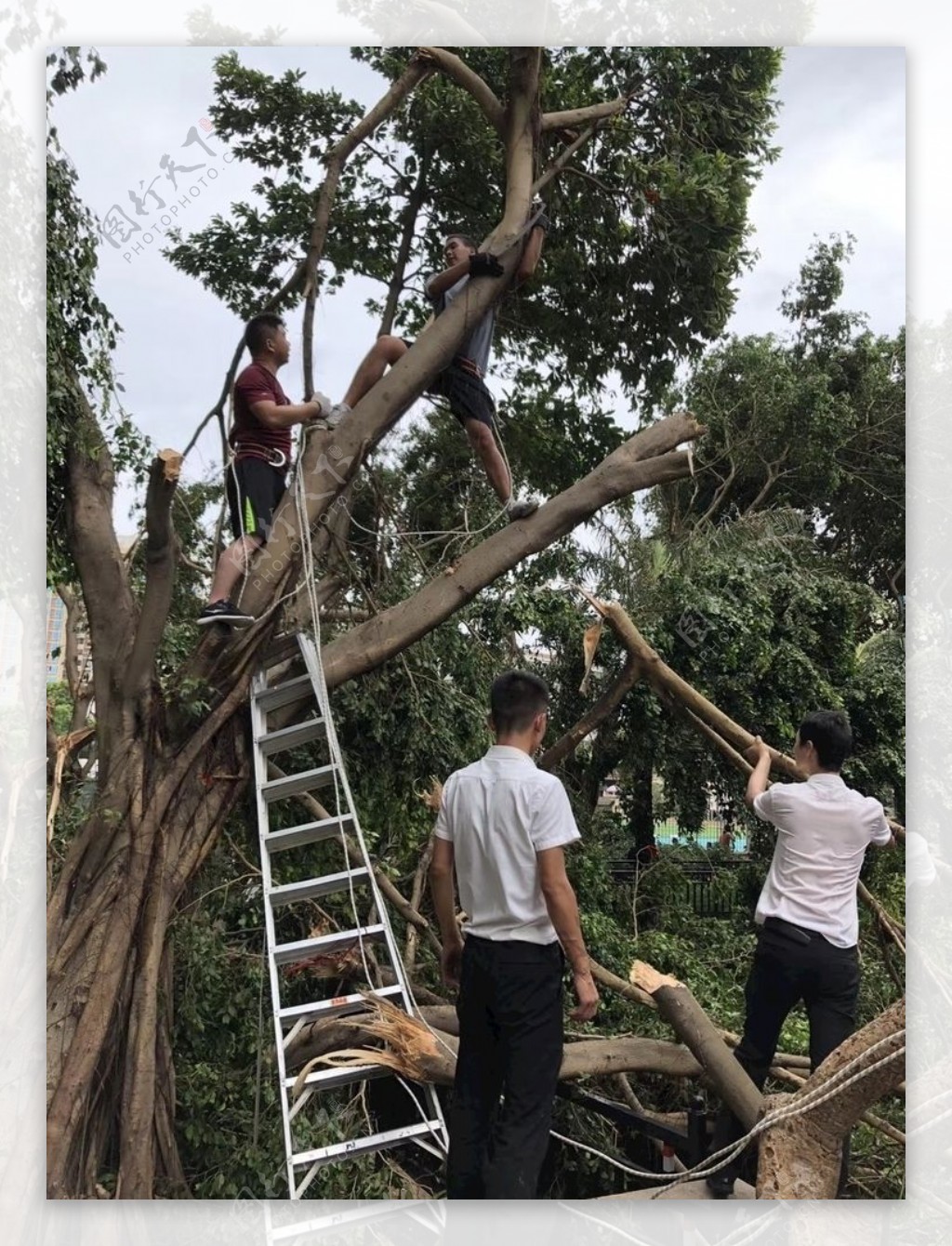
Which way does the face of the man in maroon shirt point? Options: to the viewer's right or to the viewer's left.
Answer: to the viewer's right

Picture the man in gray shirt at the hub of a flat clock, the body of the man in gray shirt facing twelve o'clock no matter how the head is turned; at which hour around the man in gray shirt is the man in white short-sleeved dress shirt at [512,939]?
The man in white short-sleeved dress shirt is roughly at 12 o'clock from the man in gray shirt.

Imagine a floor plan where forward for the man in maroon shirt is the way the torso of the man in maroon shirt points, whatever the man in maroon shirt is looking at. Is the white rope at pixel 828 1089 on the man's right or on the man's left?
on the man's right

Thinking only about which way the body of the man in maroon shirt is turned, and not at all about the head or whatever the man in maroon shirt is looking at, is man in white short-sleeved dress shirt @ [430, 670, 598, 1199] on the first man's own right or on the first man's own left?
on the first man's own right

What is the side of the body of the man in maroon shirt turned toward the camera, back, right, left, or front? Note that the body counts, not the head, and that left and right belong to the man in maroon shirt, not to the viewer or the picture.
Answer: right

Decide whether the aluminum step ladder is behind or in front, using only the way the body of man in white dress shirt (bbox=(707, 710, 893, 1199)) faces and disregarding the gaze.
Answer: in front

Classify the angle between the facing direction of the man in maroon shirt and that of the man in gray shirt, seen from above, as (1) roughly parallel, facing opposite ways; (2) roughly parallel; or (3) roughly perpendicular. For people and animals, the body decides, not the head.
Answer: roughly perpendicular

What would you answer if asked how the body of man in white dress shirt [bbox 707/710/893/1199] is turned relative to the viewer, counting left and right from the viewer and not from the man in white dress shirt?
facing away from the viewer and to the left of the viewer

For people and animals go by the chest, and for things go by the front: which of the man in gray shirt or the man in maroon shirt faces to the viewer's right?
the man in maroon shirt

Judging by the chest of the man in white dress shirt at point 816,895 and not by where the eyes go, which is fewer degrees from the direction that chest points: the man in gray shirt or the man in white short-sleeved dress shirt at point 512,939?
the man in gray shirt
